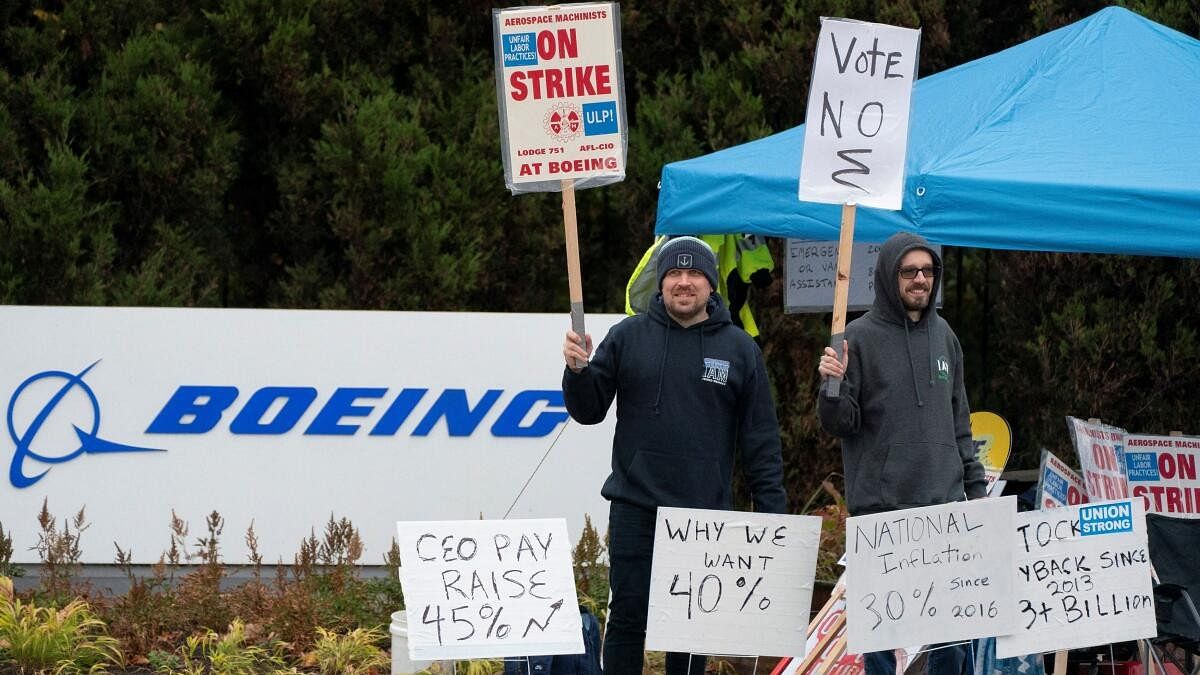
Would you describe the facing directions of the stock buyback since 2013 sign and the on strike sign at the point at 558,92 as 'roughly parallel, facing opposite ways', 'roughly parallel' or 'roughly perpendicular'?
roughly parallel

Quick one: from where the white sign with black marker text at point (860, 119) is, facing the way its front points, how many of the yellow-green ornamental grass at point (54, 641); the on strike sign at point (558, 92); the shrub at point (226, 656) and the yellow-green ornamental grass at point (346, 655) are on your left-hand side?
0

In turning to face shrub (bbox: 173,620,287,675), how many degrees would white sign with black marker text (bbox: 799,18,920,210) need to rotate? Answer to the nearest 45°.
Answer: approximately 90° to its right

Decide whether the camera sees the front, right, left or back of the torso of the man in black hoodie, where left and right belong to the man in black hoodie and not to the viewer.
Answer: front

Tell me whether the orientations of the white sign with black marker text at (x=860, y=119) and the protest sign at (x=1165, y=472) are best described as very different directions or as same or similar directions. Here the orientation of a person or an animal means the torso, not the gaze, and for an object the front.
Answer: same or similar directions

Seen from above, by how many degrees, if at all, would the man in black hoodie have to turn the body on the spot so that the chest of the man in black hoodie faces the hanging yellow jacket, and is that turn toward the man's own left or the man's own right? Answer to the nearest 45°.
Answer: approximately 180°

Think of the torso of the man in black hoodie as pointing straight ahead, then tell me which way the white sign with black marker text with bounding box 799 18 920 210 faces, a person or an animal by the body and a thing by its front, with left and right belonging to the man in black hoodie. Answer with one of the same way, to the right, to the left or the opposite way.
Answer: the same way

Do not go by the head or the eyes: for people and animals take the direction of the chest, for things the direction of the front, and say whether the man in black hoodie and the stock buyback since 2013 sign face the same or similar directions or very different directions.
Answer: same or similar directions

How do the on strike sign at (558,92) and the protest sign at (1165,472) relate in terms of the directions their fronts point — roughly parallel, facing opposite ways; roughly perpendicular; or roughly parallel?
roughly parallel

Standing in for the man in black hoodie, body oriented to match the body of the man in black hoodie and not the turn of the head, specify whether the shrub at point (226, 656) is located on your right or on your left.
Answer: on your right

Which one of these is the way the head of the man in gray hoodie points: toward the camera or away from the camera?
toward the camera

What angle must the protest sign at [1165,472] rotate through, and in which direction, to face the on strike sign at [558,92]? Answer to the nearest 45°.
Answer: approximately 45° to its right

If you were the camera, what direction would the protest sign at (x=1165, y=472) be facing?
facing the viewer

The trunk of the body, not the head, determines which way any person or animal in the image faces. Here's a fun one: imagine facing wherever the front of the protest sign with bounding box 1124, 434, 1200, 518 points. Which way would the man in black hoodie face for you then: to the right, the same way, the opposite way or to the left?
the same way

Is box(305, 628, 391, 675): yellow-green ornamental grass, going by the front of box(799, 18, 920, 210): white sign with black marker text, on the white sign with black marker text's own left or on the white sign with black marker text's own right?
on the white sign with black marker text's own right

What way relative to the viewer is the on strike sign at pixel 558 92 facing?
toward the camera

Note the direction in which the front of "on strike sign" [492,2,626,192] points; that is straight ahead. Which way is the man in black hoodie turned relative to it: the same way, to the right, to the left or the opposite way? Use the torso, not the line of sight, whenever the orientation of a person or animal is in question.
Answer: the same way

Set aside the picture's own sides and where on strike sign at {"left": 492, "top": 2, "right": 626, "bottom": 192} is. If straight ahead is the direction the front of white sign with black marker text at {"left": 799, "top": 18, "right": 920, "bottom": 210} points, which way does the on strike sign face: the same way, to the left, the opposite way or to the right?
the same way
